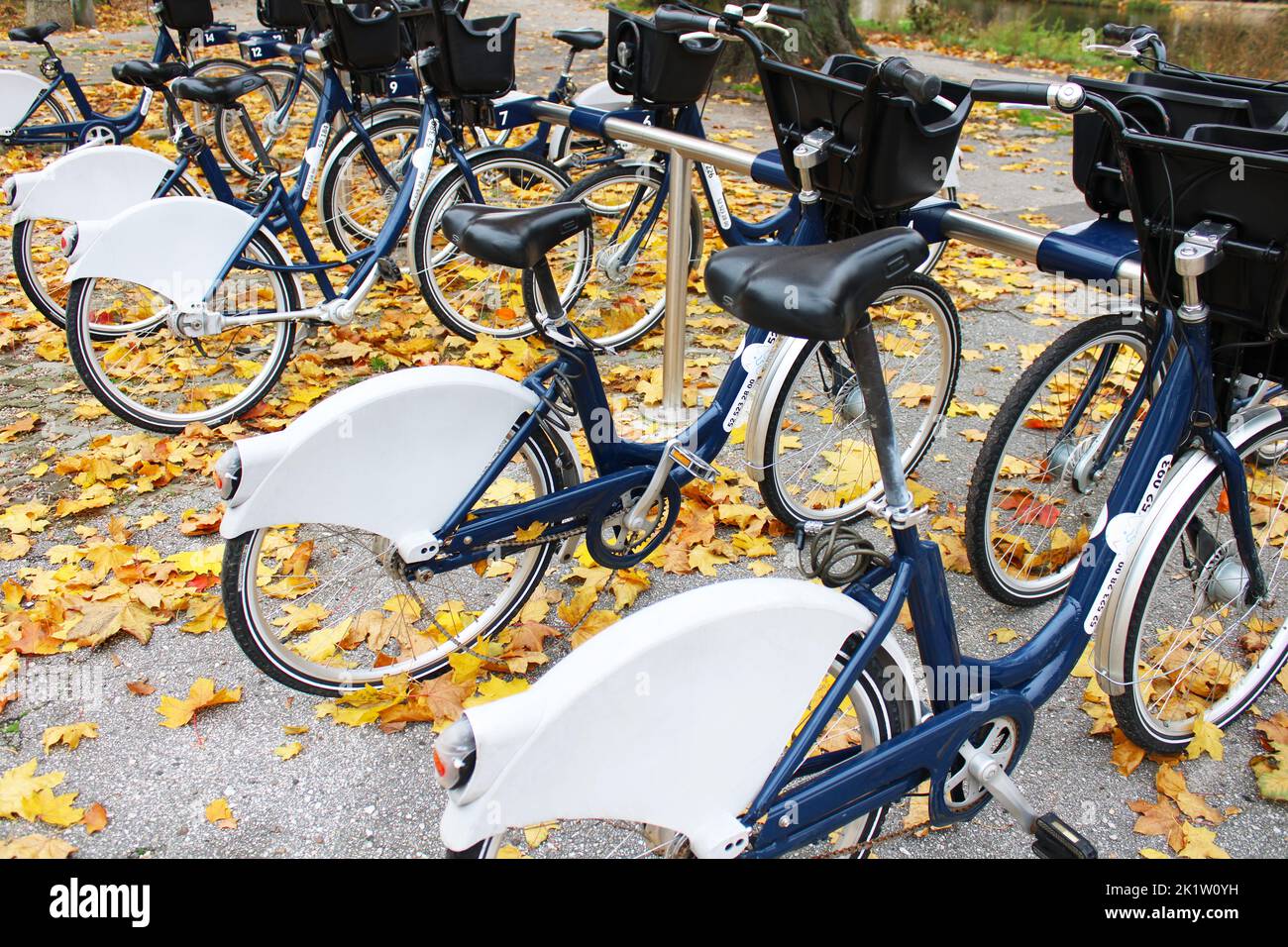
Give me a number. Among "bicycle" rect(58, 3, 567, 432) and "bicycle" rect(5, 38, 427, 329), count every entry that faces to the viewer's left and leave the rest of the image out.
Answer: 0

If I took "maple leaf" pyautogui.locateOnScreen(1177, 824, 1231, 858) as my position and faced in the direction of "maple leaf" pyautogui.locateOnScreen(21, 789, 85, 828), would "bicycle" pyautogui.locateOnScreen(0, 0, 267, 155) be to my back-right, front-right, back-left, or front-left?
front-right

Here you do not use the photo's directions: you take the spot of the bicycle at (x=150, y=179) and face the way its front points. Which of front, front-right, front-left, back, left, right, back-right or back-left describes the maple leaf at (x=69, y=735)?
back-right

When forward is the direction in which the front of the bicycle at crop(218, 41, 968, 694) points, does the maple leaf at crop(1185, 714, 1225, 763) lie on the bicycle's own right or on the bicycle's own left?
on the bicycle's own right

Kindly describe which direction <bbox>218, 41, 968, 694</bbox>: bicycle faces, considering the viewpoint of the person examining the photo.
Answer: facing away from the viewer and to the right of the viewer

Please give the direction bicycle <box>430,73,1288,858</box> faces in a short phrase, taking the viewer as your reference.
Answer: facing away from the viewer and to the right of the viewer

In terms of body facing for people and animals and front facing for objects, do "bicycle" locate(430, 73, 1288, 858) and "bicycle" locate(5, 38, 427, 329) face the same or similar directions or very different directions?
same or similar directions

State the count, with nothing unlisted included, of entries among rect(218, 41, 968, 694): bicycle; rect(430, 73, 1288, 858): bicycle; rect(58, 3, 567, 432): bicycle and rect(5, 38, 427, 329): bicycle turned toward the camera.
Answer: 0

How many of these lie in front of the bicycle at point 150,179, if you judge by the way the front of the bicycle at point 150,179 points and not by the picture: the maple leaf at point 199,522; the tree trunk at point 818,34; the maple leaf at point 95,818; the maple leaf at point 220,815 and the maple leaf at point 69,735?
1

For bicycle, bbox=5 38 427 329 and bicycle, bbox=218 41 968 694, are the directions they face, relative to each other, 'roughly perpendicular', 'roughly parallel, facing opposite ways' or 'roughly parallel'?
roughly parallel

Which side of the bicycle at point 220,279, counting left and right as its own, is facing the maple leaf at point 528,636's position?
right

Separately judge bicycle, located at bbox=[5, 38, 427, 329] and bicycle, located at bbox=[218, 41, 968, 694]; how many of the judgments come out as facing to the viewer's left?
0

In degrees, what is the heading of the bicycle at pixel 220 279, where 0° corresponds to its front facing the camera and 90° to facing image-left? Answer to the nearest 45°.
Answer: approximately 225°
